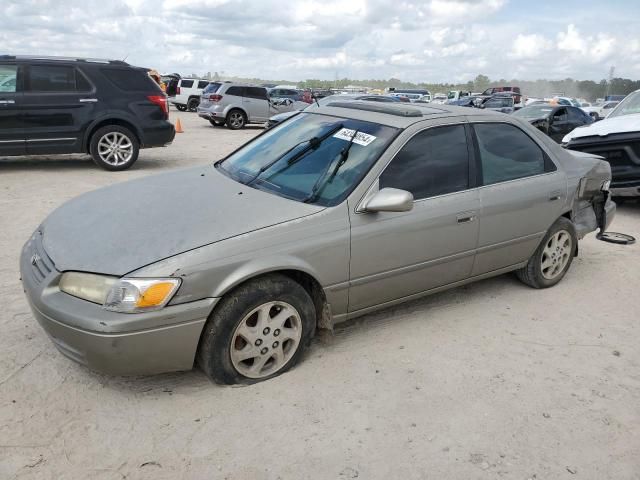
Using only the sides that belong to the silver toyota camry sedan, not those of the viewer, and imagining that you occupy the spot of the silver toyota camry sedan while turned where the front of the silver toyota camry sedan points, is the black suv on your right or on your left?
on your right

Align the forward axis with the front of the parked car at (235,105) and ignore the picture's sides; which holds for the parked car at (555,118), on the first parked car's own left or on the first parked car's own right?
on the first parked car's own right

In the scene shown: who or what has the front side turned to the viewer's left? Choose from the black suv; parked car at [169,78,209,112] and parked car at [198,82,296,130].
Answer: the black suv

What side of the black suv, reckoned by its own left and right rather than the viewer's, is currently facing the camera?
left

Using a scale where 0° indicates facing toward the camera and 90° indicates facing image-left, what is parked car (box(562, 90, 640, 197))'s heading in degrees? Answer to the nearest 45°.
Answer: approximately 45°

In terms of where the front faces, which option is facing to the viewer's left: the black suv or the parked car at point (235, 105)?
the black suv

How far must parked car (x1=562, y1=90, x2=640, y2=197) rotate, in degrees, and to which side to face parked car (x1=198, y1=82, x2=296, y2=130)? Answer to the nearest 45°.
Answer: approximately 90° to its right

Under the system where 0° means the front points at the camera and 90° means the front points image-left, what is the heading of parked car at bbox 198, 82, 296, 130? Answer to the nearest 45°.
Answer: approximately 225°

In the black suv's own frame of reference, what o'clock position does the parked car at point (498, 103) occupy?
The parked car is roughly at 5 o'clock from the black suv.

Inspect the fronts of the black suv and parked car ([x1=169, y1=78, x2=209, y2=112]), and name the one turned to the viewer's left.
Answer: the black suv

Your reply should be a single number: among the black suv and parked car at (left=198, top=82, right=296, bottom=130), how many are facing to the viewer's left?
1
